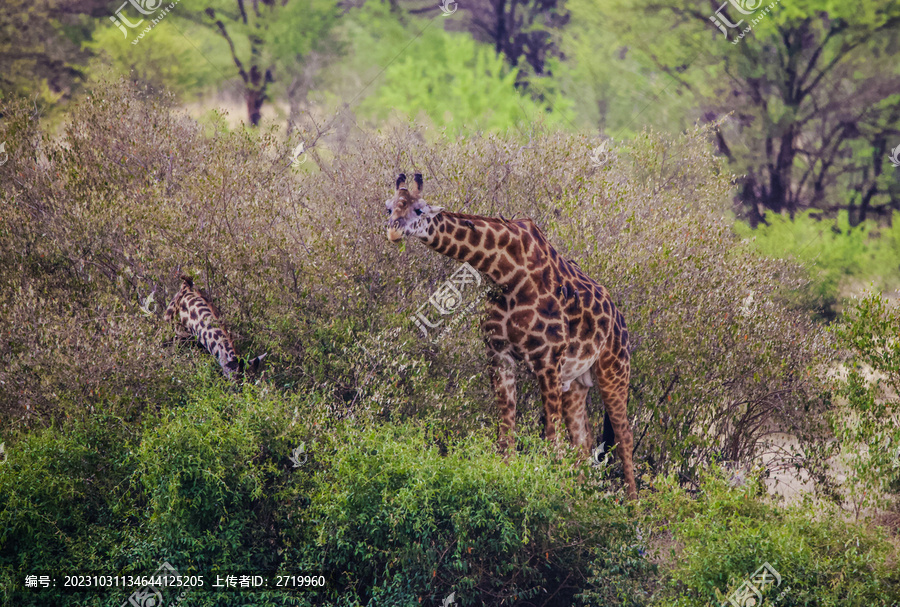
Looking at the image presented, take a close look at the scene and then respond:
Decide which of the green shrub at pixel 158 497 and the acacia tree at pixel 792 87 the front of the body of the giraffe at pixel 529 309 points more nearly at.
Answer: the green shrub

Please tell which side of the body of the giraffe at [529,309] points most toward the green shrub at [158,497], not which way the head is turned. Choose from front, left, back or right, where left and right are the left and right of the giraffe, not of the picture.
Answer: front

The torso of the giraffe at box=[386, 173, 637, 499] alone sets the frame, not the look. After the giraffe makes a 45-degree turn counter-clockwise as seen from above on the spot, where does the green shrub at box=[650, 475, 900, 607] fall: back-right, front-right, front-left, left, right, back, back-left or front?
front-left

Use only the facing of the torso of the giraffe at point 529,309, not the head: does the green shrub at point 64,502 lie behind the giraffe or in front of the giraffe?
in front

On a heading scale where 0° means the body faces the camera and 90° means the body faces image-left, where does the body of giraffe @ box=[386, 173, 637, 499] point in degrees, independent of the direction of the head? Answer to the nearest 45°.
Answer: approximately 45°

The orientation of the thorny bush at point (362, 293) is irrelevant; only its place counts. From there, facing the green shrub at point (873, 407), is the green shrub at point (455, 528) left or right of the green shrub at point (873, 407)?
right

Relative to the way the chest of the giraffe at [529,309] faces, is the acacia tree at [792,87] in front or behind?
behind
